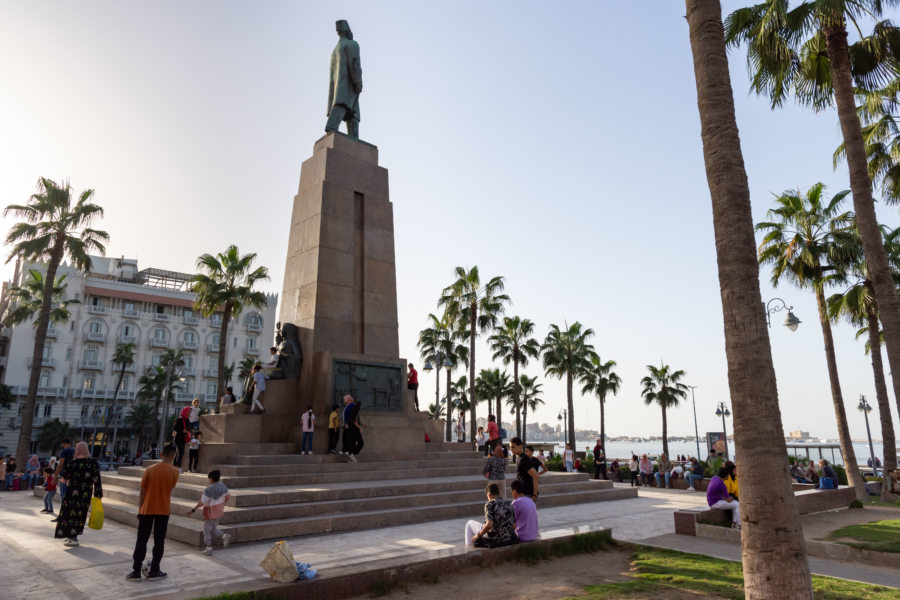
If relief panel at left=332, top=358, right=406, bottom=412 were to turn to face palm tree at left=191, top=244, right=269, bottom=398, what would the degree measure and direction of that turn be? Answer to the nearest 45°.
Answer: approximately 135° to its right

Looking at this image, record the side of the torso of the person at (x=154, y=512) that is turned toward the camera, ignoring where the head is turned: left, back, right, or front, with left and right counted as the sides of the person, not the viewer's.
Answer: back

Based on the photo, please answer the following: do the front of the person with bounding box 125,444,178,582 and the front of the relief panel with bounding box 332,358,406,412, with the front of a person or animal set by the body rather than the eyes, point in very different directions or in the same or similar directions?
very different directions

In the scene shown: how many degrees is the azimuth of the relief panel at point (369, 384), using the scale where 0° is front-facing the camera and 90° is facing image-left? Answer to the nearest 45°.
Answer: approximately 0°

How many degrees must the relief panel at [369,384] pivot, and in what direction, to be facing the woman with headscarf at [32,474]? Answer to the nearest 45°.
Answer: approximately 135° to its right

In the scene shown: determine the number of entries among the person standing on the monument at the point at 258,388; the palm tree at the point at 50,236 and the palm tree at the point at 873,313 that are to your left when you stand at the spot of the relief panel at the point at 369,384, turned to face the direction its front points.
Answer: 1

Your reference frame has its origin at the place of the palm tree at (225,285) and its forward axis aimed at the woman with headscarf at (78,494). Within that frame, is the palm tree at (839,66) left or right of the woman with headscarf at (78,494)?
left

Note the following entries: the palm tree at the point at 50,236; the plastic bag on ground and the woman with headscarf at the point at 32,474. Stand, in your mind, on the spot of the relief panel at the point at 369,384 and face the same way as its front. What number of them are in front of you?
1
